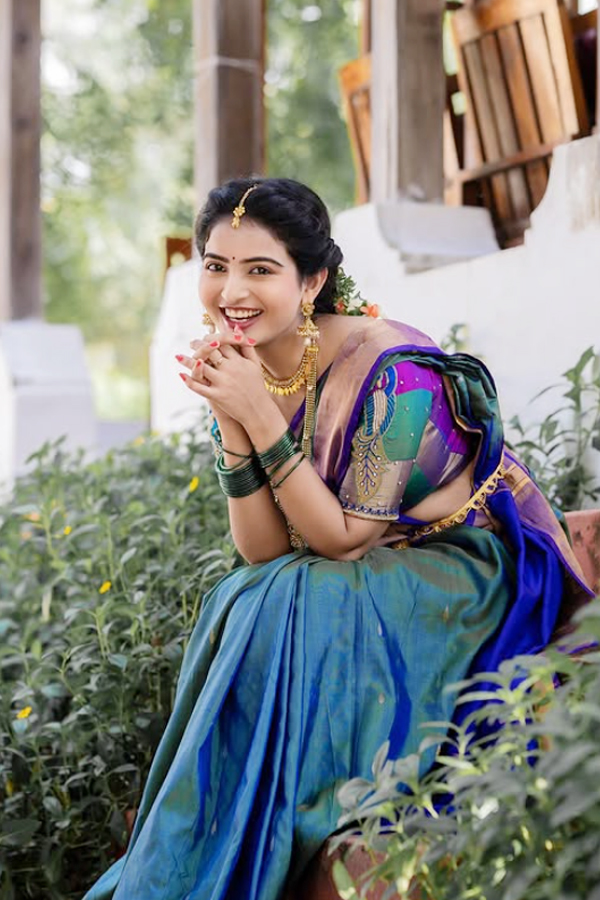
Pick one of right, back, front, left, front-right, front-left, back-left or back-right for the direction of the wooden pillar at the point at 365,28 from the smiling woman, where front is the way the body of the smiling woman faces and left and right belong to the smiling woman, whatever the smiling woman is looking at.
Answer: back-right

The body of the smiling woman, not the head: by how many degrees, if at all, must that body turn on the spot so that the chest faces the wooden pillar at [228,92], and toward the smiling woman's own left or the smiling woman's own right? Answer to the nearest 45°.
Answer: approximately 135° to the smiling woman's own right

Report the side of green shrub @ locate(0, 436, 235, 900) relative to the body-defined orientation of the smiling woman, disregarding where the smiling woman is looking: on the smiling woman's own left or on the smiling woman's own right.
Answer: on the smiling woman's own right

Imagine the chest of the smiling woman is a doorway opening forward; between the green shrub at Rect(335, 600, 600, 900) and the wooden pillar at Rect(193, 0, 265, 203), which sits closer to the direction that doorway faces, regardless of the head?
the green shrub

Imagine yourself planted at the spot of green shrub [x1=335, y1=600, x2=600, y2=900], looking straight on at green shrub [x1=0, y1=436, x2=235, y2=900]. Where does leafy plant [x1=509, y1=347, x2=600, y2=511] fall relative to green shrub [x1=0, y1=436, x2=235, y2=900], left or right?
right

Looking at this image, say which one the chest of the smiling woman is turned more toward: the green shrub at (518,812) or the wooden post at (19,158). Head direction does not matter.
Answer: the green shrub

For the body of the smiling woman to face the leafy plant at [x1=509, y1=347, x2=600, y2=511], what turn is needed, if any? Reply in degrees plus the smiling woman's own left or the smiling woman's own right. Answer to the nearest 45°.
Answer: approximately 180°

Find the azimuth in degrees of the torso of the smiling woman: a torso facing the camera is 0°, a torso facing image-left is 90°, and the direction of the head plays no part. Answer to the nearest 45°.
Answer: approximately 45°

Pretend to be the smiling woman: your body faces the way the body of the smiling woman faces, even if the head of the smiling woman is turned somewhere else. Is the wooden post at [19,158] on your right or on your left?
on your right
